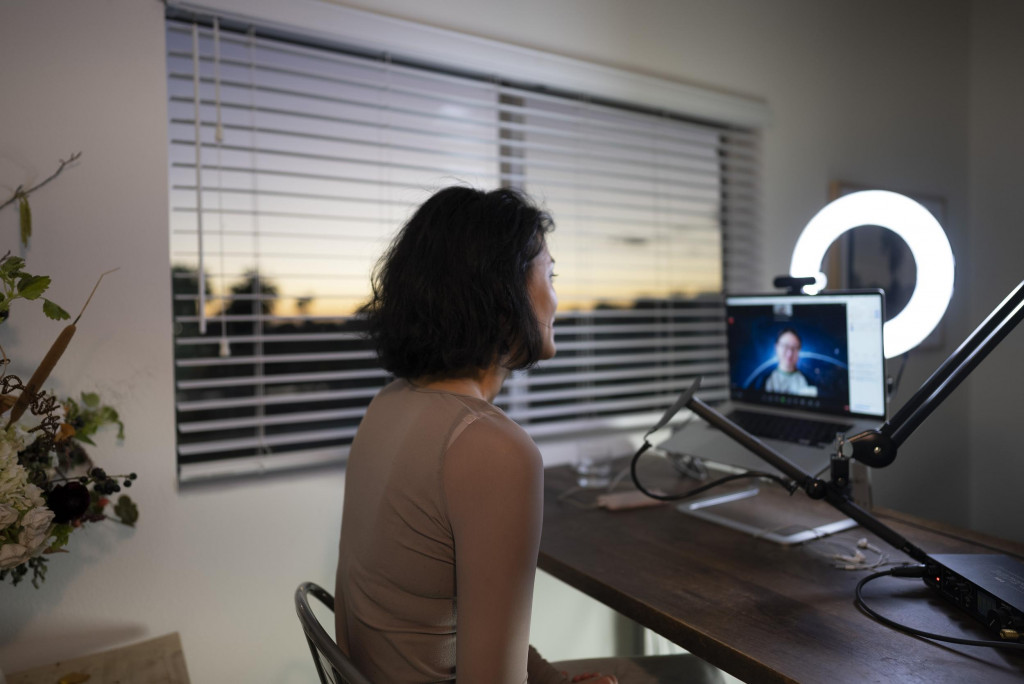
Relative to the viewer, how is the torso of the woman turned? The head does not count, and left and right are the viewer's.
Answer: facing away from the viewer and to the right of the viewer

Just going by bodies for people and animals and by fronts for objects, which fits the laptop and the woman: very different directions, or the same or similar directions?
very different directions

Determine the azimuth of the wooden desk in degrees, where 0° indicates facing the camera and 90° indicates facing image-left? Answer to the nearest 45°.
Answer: approximately 45°

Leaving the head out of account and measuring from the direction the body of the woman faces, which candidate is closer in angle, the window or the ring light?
the ring light

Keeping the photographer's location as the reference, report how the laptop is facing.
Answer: facing the viewer and to the left of the viewer

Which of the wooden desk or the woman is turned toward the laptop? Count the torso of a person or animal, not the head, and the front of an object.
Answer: the woman

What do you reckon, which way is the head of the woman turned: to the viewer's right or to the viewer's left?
to the viewer's right

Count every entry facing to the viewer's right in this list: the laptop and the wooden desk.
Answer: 0

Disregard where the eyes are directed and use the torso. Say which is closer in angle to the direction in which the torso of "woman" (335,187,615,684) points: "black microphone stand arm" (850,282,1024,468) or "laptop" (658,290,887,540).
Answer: the laptop

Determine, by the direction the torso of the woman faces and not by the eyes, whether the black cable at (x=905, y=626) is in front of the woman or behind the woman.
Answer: in front

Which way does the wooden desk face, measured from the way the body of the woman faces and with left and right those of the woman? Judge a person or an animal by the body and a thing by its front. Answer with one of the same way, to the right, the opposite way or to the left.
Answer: the opposite way

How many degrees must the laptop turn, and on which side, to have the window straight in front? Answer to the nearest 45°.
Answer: approximately 45° to its right
